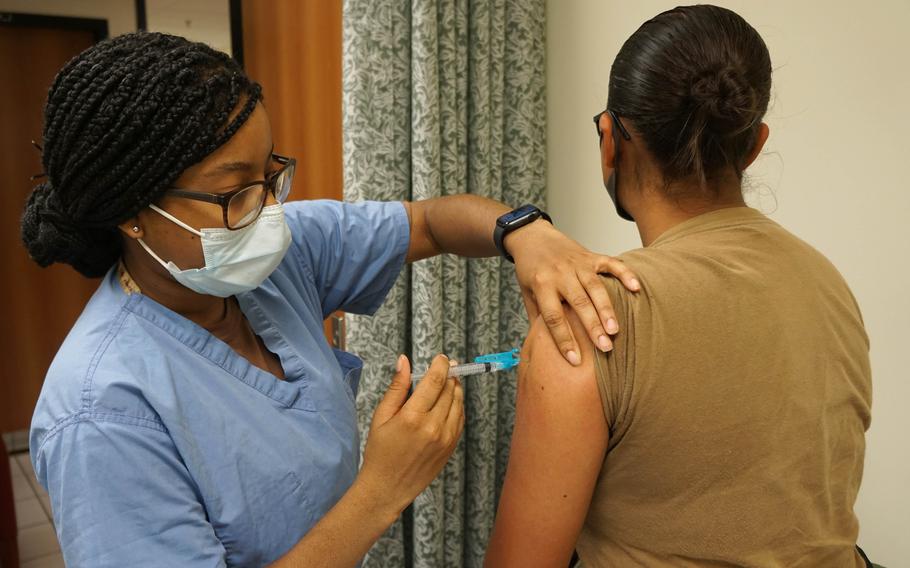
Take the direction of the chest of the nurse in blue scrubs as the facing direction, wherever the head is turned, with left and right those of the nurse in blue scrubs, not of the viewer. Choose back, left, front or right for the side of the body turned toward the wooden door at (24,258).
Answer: back

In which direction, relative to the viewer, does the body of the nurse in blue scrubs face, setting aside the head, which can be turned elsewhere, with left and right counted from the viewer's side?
facing the viewer and to the right of the viewer

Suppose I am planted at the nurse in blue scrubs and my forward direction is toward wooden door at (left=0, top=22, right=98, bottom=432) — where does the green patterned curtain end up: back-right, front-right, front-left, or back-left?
front-right

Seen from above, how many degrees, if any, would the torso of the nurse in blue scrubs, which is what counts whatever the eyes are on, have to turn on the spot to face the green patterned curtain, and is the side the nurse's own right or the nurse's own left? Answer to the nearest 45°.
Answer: approximately 90° to the nurse's own left

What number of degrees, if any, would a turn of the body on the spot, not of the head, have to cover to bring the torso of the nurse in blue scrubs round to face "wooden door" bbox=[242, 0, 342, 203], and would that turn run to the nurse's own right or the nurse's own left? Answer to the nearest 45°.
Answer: approximately 135° to the nurse's own left
